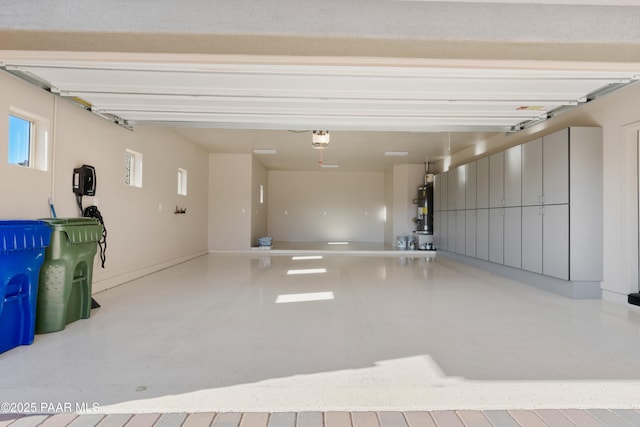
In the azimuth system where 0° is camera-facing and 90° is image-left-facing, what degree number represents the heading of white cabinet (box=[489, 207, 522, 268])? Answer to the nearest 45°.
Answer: approximately 45°

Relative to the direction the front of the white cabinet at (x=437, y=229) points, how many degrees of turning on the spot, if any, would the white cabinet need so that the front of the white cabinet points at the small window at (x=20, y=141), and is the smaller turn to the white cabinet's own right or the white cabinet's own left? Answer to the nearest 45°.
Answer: approximately 45° to the white cabinet's own left

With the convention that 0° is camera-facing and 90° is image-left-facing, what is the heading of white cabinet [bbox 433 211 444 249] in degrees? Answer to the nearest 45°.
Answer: approximately 90°

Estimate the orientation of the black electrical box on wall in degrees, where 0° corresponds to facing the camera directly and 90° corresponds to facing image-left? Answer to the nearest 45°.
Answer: approximately 315°

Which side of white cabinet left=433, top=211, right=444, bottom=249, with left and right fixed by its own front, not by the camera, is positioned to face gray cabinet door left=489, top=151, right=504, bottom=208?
left

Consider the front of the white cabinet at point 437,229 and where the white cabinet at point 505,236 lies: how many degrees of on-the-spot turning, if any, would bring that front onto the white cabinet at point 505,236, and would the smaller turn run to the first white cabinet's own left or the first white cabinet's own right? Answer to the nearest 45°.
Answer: approximately 90° to the first white cabinet's own left

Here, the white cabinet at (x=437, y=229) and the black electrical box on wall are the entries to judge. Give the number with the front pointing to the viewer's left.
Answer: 1

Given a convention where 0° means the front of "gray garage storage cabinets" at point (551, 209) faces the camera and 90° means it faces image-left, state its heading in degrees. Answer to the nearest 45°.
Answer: approximately 45°

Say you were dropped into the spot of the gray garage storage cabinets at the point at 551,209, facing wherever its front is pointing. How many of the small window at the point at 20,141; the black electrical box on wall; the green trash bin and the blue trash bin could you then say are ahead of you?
4

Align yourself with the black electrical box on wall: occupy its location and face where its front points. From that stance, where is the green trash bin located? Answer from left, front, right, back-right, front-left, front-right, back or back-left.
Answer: front-right

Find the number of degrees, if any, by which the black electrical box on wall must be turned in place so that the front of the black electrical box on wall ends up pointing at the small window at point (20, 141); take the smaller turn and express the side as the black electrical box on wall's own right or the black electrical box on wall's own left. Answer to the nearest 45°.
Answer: approximately 90° to the black electrical box on wall's own right

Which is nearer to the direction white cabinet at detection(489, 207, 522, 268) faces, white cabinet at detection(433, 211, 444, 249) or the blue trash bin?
the blue trash bin

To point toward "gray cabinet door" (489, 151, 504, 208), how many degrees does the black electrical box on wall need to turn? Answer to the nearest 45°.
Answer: approximately 45° to its left

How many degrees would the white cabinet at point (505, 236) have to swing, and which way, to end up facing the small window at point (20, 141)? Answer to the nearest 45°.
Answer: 0° — it already faces it

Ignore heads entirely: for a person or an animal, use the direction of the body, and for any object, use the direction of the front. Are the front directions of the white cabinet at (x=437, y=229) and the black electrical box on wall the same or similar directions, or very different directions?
very different directions

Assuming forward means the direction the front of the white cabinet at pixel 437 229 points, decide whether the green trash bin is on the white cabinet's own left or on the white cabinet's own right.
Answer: on the white cabinet's own left

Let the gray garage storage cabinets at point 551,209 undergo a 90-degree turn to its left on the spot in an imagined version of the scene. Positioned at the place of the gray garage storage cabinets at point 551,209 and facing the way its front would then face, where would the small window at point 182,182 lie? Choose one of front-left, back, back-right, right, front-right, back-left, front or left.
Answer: back-right
